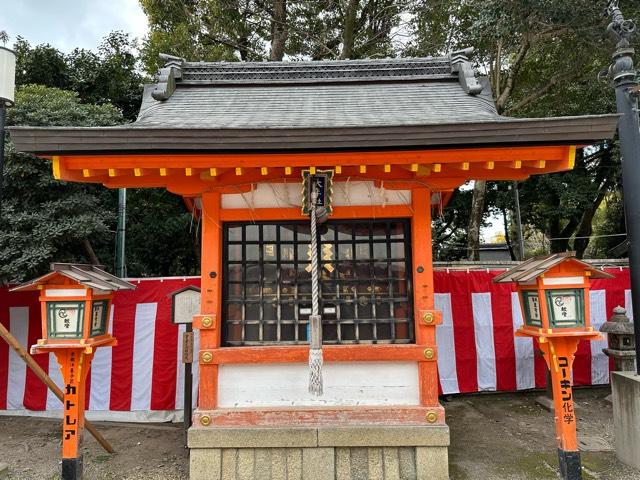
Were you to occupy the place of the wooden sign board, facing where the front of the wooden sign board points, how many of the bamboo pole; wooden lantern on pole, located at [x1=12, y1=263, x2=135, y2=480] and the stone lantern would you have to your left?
1

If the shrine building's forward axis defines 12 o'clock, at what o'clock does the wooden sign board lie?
The wooden sign board is roughly at 4 o'clock from the shrine building.

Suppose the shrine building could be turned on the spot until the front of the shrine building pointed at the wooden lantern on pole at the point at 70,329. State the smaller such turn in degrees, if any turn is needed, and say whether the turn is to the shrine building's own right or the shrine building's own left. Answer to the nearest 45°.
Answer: approximately 90° to the shrine building's own right

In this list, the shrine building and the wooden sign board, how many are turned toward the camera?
2

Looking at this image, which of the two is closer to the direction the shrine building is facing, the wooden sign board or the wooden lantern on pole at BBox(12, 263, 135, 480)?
the wooden lantern on pole

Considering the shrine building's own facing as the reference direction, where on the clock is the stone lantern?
The stone lantern is roughly at 8 o'clock from the shrine building.

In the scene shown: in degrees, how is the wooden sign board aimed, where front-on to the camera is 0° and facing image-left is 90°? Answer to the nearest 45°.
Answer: approximately 0°

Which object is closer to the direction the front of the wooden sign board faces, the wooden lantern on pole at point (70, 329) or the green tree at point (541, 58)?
the wooden lantern on pole

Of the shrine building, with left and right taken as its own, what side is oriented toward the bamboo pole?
right

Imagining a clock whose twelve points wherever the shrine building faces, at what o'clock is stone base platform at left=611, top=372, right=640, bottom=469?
The stone base platform is roughly at 9 o'clock from the shrine building.

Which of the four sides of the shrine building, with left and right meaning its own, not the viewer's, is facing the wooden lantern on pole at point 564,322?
left

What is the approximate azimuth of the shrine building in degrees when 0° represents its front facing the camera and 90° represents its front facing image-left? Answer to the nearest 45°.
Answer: approximately 0°
